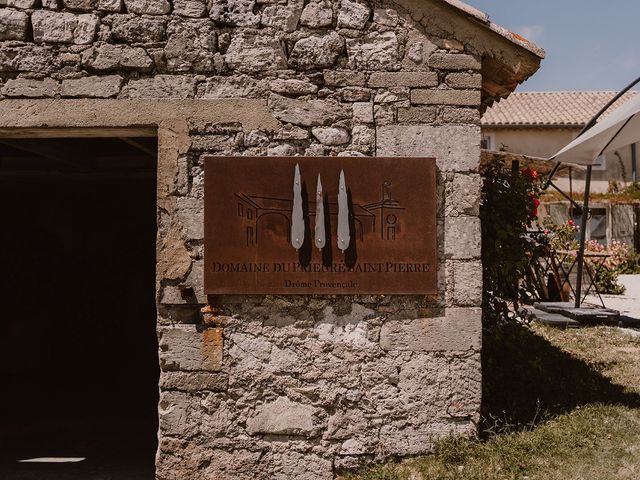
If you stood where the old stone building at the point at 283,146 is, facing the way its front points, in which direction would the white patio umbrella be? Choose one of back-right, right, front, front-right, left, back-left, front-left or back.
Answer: back-left

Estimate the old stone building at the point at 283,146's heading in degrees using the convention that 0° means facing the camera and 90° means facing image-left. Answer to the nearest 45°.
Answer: approximately 0°

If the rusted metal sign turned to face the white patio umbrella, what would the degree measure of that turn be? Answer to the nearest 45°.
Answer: approximately 135° to its left
